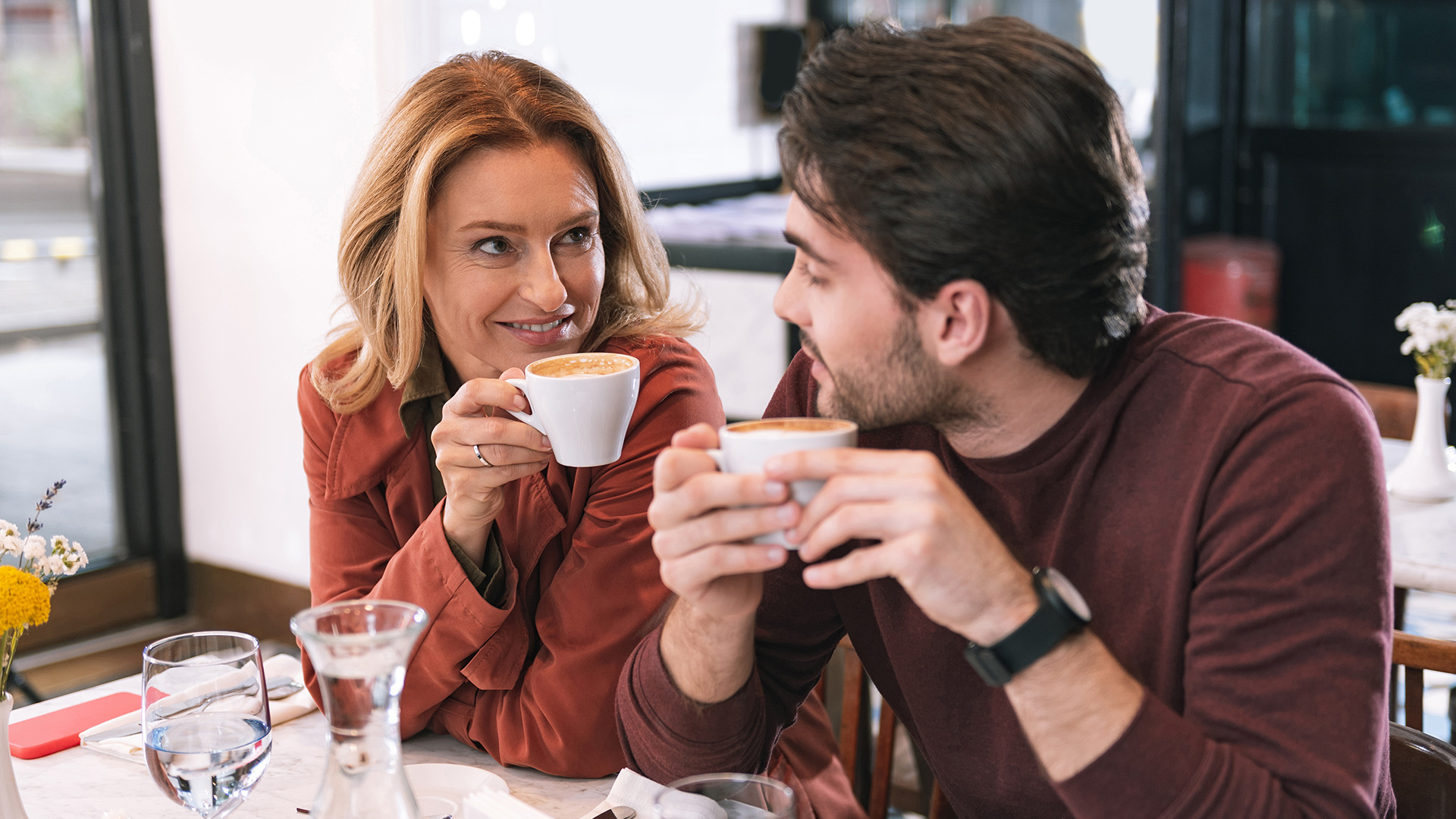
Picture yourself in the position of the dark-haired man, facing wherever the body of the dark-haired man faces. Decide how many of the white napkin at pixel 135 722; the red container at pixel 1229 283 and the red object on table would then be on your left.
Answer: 0

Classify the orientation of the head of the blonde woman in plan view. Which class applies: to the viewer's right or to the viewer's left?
to the viewer's right

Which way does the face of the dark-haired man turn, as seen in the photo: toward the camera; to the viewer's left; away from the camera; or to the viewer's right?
to the viewer's left

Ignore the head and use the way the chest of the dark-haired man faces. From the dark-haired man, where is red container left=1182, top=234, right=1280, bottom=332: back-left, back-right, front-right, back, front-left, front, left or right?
back-right

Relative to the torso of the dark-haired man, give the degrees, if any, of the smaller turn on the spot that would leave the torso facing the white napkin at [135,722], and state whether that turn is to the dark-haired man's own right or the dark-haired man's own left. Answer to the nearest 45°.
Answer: approximately 45° to the dark-haired man's own right

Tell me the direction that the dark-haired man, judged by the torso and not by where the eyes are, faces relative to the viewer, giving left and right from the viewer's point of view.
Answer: facing the viewer and to the left of the viewer

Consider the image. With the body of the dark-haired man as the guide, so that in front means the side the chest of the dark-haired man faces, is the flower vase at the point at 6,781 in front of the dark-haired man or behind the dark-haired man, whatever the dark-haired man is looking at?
in front
